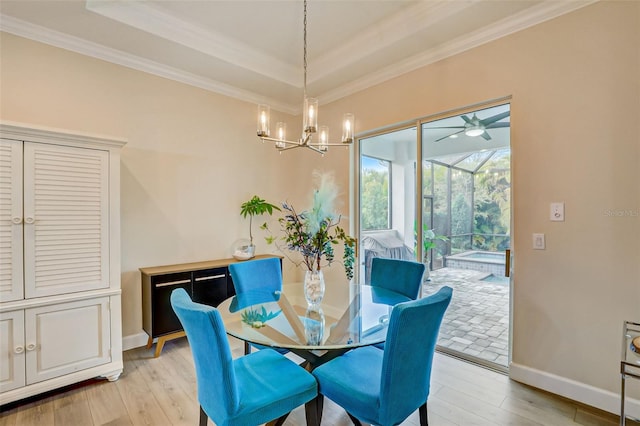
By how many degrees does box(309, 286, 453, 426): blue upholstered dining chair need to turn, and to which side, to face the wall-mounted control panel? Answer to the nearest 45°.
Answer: approximately 90° to its right

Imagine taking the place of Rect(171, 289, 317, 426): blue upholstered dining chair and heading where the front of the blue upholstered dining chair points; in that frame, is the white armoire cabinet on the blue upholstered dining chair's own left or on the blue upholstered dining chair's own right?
on the blue upholstered dining chair's own left

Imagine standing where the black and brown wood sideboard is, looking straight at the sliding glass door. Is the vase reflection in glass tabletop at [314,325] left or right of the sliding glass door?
right

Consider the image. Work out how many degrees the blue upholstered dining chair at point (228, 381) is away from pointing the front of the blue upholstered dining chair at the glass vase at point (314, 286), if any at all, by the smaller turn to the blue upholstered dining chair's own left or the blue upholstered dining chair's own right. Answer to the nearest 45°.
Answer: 0° — it already faces it

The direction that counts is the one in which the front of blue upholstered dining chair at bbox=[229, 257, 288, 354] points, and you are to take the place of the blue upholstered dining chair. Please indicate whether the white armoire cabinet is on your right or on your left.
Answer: on your right

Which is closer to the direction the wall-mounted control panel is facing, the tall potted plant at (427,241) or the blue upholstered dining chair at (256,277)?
the blue upholstered dining chair

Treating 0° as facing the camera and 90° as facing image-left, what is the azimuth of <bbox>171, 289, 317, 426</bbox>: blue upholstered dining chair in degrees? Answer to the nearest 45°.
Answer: approximately 225°

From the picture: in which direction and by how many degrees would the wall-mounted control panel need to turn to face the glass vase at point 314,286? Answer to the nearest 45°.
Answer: approximately 45° to its right

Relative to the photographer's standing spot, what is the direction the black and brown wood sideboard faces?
facing the viewer and to the right of the viewer

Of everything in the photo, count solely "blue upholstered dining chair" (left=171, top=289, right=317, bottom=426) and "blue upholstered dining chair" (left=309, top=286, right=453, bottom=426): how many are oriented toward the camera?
0

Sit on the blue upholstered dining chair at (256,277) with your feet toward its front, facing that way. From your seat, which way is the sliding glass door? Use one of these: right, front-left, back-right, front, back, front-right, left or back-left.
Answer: front-left

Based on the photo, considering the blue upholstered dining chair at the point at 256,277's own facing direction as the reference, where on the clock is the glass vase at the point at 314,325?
The glass vase is roughly at 1 o'clock from the blue upholstered dining chair.

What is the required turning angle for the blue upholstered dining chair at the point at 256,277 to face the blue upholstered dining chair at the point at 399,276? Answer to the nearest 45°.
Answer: approximately 45° to its left

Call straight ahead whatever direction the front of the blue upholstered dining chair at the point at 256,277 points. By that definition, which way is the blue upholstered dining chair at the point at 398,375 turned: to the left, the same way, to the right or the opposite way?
the opposite way

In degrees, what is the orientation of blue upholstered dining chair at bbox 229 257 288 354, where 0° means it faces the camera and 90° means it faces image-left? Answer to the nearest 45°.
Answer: approximately 315°
